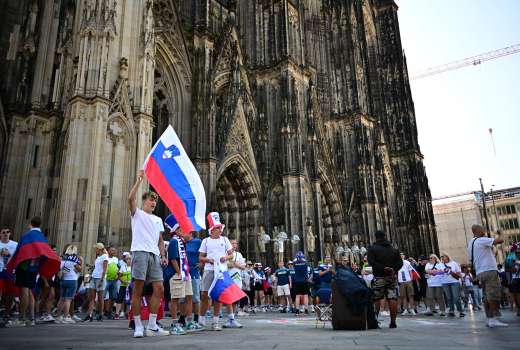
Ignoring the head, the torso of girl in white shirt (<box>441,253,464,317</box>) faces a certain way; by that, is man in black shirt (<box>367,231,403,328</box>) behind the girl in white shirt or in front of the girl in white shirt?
in front

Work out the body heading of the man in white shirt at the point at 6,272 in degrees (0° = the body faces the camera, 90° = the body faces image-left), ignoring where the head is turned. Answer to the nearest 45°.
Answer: approximately 0°

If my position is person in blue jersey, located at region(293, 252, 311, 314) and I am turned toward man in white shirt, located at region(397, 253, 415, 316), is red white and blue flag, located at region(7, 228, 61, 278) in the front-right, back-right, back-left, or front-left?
back-right

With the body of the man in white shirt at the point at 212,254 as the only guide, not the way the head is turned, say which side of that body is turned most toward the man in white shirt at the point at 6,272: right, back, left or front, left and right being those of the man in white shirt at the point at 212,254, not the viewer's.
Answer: right

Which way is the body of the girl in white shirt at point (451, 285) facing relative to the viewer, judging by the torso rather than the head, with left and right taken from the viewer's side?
facing the viewer and to the left of the viewer

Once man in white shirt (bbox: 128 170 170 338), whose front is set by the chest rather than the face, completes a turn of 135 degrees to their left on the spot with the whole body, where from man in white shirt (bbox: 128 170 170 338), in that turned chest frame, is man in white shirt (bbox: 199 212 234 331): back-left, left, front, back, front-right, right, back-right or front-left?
front-right

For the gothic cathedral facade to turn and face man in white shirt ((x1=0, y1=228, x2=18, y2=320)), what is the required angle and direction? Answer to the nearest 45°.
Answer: approximately 45° to its right

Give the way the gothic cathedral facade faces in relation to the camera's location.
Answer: facing the viewer and to the right of the viewer

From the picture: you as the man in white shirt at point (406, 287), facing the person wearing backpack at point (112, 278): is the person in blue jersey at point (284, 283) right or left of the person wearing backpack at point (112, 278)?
right

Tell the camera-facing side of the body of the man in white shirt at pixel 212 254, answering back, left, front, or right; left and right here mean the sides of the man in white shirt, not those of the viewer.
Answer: front

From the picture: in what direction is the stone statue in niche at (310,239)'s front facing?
toward the camera

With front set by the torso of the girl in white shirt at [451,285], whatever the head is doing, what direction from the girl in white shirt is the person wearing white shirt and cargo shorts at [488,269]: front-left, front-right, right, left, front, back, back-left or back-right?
front-left

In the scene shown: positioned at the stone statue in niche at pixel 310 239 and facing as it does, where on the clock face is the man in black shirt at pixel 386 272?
The man in black shirt is roughly at 12 o'clock from the stone statue in niche.

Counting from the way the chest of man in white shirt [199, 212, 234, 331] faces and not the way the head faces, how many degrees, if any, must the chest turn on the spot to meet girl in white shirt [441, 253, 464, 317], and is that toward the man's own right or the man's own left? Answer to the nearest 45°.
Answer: approximately 135° to the man's own left

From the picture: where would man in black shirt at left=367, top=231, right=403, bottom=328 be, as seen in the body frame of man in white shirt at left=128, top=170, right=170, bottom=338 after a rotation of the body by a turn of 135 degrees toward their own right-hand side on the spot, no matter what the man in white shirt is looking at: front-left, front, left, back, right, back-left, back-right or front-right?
back
